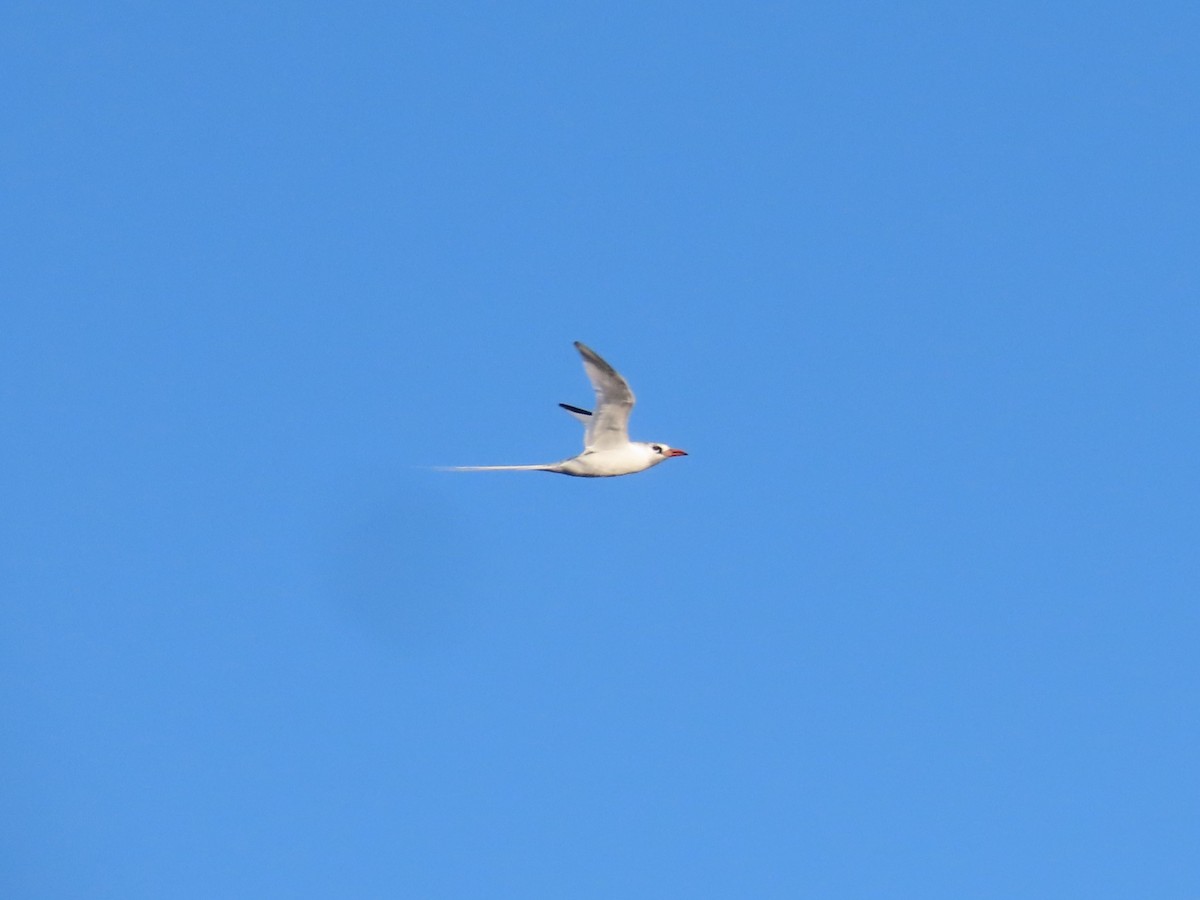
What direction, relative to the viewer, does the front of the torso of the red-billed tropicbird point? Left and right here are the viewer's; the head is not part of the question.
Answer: facing to the right of the viewer
